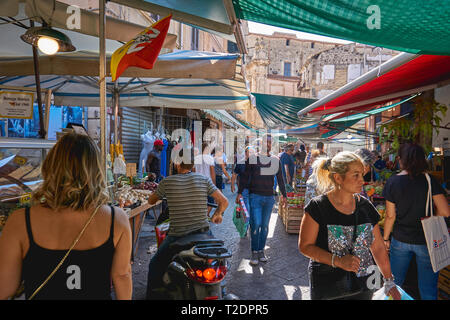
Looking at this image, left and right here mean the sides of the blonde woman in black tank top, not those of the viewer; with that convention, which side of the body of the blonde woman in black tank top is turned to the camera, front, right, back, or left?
back

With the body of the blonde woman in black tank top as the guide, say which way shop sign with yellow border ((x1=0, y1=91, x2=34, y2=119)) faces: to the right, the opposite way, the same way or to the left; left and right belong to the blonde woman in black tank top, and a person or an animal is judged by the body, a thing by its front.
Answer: the opposite way

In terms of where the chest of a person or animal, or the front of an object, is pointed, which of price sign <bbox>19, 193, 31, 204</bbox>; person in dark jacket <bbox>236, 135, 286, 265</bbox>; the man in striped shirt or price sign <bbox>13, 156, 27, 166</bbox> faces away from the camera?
the man in striped shirt

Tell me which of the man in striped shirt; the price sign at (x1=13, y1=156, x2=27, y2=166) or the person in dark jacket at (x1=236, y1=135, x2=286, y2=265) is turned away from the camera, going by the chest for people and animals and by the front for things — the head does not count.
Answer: the man in striped shirt

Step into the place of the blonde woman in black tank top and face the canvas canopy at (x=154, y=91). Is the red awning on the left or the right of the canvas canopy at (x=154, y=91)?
right

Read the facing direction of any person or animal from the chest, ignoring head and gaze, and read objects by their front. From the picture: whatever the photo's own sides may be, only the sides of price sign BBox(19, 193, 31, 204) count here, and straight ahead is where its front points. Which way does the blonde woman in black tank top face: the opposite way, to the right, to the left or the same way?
the opposite way

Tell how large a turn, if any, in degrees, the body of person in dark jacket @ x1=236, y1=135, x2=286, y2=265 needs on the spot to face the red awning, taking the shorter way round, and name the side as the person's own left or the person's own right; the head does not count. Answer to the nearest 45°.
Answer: approximately 90° to the person's own left

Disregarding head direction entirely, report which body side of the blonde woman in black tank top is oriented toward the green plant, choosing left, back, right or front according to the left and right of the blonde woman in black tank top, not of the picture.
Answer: right

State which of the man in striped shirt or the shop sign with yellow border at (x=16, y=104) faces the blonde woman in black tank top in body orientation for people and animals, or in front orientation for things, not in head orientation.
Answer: the shop sign with yellow border

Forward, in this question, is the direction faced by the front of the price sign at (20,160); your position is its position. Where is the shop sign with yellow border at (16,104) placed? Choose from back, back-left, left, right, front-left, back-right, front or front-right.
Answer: back

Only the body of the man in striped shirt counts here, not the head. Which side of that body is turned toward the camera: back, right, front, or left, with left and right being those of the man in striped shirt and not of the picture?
back

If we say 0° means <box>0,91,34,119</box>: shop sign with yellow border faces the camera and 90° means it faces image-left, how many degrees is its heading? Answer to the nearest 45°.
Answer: approximately 0°

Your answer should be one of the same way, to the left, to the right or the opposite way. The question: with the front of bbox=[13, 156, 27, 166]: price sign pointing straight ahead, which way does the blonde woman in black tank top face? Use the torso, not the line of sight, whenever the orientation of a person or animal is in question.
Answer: the opposite way

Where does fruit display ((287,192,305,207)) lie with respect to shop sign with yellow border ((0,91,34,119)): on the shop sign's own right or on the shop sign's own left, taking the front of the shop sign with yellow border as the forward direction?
on the shop sign's own left

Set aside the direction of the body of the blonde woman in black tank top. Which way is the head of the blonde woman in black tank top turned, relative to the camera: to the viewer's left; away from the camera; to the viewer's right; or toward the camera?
away from the camera
